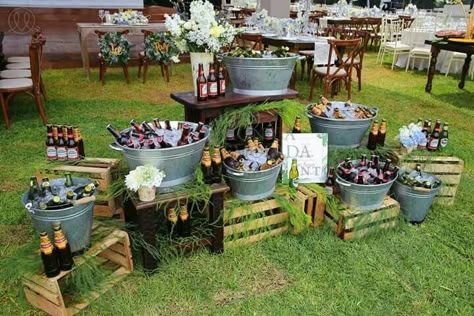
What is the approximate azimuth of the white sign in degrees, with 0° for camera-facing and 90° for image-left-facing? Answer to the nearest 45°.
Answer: approximately 0°

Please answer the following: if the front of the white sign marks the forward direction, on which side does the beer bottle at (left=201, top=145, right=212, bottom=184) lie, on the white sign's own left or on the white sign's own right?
on the white sign's own right

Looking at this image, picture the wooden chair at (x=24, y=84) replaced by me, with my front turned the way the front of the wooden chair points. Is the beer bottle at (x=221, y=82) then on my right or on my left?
on my left

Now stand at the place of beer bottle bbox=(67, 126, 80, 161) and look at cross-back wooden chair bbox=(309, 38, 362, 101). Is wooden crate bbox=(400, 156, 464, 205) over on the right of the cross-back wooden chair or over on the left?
right

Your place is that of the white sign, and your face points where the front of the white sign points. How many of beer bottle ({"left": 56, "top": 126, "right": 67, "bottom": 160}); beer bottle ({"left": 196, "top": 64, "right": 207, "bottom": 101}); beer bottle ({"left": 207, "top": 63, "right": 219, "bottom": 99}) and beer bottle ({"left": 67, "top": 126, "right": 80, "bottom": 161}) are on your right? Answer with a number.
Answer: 4

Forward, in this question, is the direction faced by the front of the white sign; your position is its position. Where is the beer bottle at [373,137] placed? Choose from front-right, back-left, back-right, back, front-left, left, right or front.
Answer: back-left

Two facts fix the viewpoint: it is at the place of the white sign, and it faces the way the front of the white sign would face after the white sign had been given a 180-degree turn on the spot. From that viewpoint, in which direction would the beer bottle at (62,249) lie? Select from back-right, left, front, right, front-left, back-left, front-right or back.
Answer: back-left

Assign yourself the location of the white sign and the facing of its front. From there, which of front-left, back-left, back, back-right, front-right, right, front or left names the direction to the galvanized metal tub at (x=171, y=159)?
front-right

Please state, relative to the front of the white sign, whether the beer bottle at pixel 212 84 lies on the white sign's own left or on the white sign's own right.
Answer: on the white sign's own right
